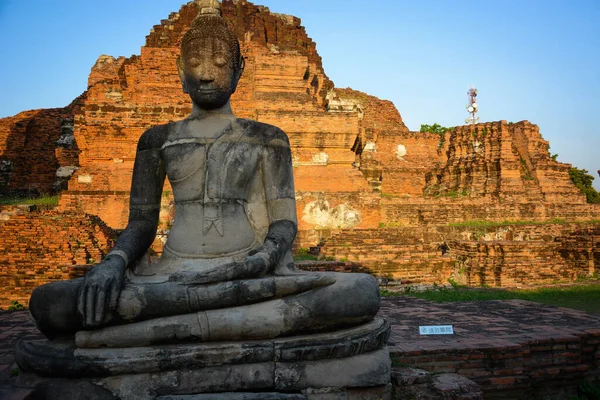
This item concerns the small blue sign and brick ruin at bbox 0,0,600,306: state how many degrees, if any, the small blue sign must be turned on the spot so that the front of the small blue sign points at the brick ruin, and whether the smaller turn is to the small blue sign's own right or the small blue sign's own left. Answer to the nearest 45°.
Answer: approximately 180°

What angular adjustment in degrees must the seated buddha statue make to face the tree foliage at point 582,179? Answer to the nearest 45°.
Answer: approximately 135° to its left

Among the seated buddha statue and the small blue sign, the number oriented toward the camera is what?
2

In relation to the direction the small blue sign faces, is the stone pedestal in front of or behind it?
in front

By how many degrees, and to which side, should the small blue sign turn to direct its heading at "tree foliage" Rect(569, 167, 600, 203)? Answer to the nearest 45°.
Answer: approximately 180°

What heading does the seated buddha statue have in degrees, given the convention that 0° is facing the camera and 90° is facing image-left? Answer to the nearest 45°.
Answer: approximately 0°

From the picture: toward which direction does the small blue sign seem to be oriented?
toward the camera
